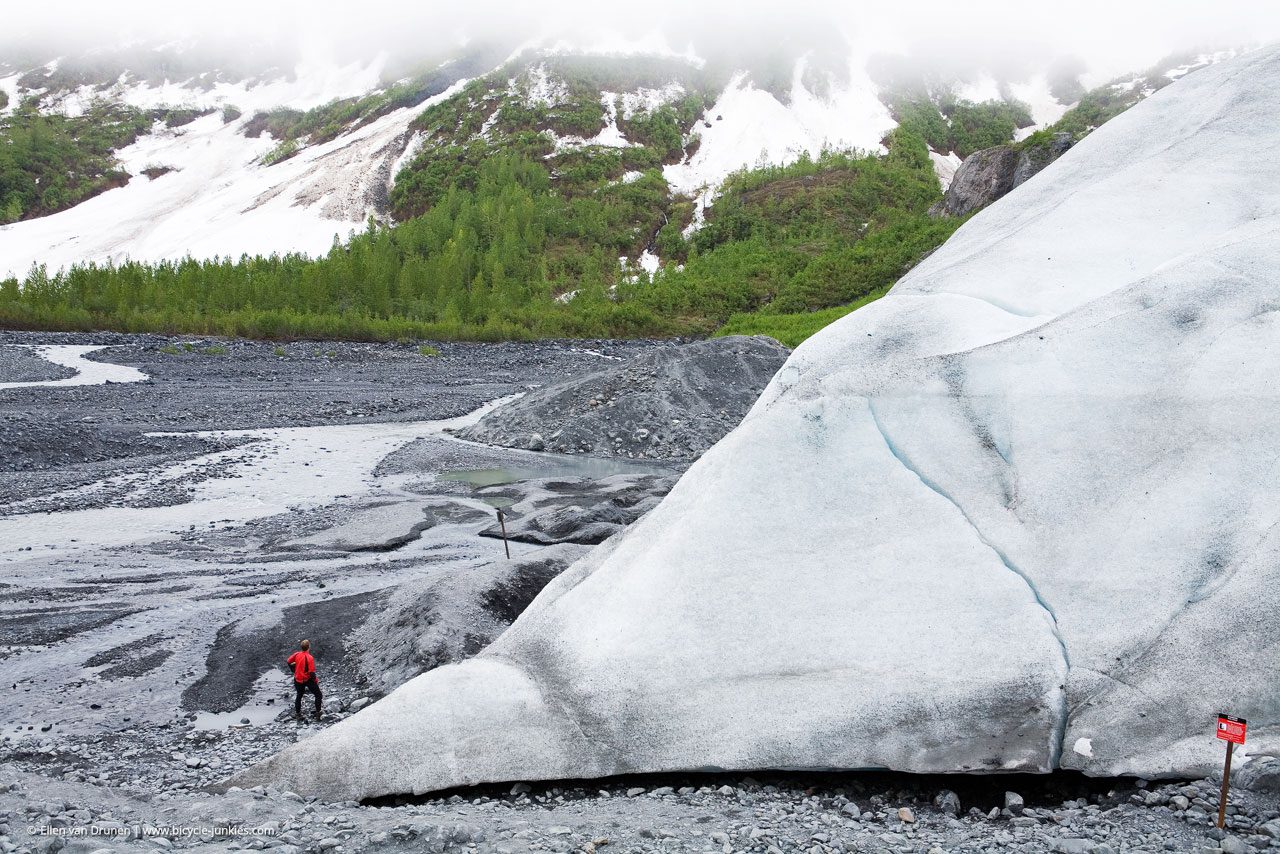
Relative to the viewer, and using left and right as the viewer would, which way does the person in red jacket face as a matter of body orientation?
facing away from the viewer

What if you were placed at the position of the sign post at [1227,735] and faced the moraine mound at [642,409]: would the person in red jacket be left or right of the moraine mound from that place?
left

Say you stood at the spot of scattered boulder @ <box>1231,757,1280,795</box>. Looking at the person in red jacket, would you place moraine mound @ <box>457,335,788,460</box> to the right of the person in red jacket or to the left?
right

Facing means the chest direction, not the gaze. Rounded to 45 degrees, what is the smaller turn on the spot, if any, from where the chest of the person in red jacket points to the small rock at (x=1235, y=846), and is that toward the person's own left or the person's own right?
approximately 135° to the person's own right

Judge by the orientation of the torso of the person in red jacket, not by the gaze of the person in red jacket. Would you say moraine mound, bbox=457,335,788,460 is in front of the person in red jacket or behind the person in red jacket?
in front

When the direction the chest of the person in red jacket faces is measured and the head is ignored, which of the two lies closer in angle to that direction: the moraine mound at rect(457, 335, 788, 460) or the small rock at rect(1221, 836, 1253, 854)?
the moraine mound
